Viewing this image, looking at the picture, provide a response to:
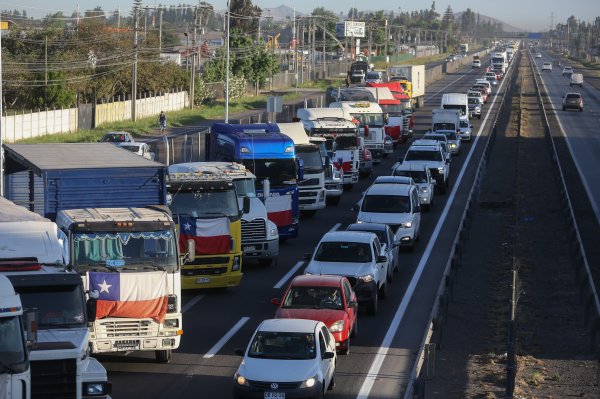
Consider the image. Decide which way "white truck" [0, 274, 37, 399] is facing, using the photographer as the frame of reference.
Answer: facing the viewer

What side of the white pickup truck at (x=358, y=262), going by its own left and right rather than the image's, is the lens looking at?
front

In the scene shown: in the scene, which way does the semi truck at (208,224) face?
toward the camera

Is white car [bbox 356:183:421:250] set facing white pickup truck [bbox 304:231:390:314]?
yes

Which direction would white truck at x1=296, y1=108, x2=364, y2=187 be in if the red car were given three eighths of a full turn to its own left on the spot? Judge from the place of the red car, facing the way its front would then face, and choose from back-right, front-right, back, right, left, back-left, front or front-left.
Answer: front-left

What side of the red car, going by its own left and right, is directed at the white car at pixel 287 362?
front

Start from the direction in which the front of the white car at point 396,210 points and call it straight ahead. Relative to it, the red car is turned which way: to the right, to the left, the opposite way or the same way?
the same way

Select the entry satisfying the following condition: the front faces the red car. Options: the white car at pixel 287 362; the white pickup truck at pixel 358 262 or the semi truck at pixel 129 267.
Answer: the white pickup truck at pixel 358 262

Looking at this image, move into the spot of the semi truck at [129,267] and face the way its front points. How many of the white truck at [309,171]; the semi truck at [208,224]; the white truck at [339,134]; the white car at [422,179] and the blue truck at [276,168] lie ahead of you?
0

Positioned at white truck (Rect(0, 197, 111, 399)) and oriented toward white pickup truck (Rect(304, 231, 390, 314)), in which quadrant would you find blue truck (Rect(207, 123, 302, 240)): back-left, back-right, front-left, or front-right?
front-left

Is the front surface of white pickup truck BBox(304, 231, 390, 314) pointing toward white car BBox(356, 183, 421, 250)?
no

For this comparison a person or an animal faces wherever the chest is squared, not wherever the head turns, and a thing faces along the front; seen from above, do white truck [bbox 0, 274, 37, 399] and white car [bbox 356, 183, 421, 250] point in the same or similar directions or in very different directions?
same or similar directions

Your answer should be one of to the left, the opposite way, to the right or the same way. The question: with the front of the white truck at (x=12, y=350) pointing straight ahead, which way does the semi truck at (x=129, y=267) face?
the same way

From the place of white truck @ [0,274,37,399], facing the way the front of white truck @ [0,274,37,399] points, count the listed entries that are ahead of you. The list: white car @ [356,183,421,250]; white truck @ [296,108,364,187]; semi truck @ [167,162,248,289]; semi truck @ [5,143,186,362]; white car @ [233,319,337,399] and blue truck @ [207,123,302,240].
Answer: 0

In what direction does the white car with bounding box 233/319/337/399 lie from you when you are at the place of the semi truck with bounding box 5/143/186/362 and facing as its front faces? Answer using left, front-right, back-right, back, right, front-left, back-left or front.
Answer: front-left

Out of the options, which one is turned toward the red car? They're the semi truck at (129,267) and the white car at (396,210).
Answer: the white car

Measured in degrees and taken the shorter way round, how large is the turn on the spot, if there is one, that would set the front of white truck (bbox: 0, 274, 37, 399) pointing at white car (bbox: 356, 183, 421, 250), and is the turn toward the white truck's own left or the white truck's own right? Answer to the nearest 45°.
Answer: approximately 135° to the white truck's own left

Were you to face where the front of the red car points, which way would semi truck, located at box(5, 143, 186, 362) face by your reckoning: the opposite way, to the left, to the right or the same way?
the same way

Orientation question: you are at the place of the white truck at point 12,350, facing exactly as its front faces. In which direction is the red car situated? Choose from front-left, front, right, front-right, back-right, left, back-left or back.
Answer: back-left

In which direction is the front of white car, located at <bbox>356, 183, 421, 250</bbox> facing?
toward the camera
